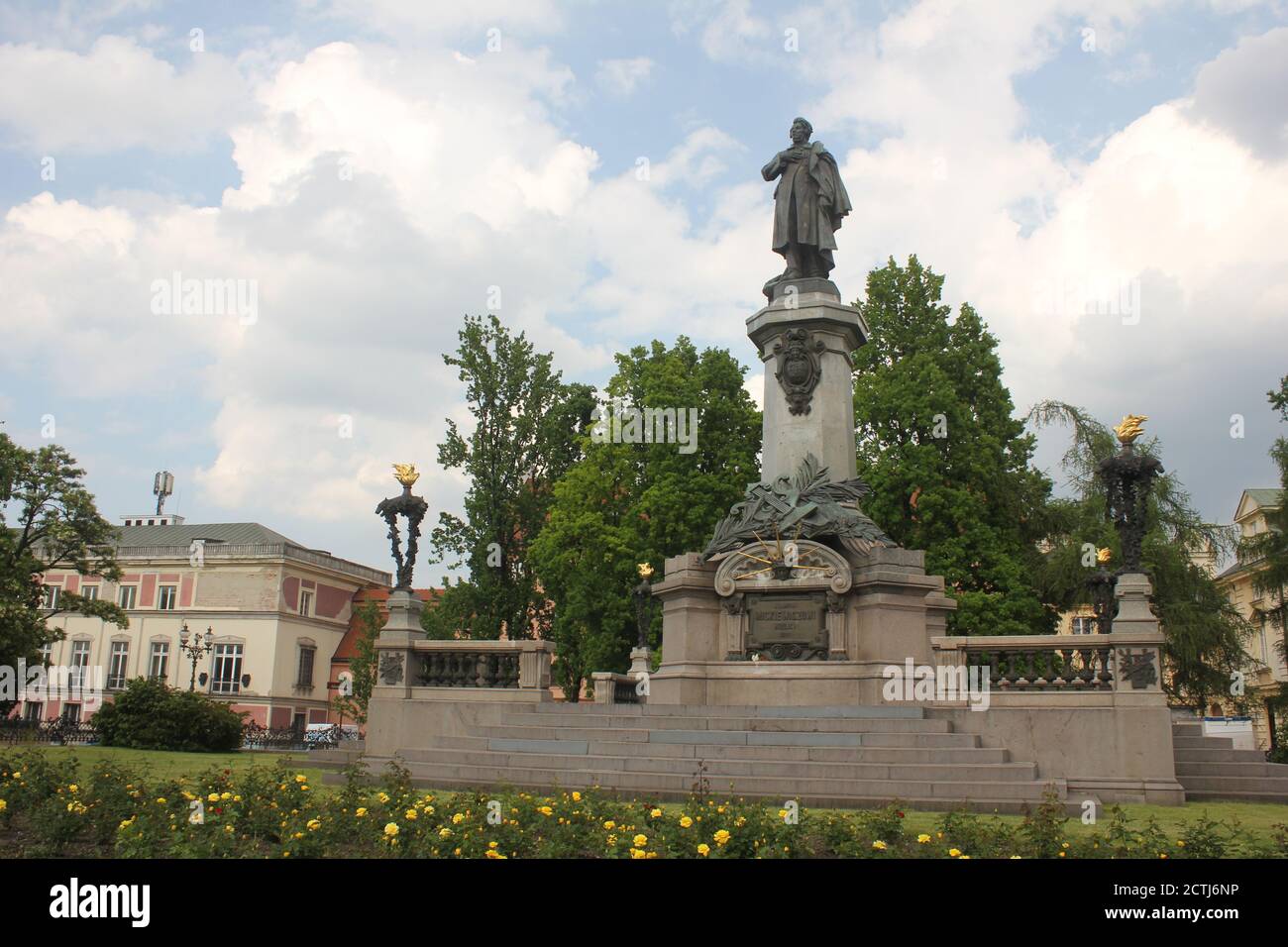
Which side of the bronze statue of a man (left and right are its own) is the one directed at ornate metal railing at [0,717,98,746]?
right

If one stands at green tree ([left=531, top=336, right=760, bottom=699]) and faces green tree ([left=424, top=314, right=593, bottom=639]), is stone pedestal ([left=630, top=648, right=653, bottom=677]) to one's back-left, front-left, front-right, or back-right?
back-left

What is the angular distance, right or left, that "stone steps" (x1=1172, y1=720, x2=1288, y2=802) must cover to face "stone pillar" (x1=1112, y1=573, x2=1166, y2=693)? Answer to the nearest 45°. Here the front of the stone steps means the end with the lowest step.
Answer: approximately 135° to its right

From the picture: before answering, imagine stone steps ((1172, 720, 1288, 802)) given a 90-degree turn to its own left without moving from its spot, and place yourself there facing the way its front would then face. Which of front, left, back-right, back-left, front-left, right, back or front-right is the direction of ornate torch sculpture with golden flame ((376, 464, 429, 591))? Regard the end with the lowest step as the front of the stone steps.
left

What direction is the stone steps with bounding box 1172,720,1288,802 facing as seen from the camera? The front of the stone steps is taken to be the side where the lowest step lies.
to the viewer's right

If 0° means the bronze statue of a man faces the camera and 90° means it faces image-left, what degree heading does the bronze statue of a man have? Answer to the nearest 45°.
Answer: approximately 45°

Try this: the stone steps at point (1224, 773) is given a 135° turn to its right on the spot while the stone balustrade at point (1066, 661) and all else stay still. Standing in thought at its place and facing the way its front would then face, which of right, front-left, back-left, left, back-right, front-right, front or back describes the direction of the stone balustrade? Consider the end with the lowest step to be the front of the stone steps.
front

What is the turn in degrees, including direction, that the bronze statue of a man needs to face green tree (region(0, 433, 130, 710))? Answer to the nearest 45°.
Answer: approximately 90° to its right

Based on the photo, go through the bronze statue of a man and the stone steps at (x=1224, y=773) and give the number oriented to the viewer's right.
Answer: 1
